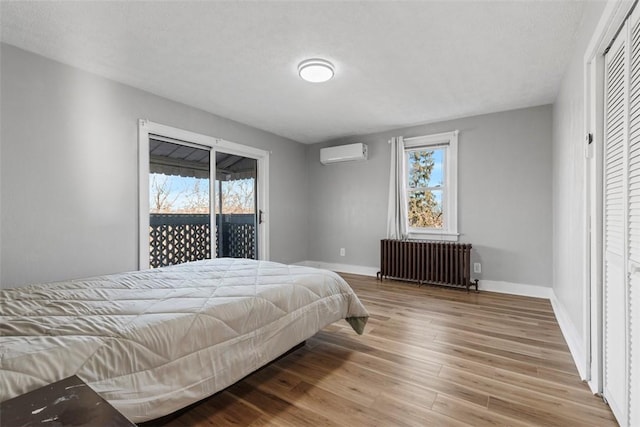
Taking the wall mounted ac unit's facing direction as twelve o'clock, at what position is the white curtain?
The white curtain is roughly at 8 o'clock from the wall mounted ac unit.

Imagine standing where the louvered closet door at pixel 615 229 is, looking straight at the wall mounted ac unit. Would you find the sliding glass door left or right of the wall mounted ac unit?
left

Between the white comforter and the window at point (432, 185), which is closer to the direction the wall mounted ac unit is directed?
the white comforter

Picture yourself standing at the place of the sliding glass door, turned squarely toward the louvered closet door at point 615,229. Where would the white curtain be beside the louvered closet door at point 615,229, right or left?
left

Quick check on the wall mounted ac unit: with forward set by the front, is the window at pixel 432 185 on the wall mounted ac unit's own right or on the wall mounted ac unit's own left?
on the wall mounted ac unit's own left

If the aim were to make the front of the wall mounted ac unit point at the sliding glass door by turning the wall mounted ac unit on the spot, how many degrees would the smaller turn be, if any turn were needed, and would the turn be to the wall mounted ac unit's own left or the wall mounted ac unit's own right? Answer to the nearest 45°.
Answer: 0° — it already faces it

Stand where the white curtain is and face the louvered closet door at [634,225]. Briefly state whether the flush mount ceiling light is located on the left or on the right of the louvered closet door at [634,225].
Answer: right

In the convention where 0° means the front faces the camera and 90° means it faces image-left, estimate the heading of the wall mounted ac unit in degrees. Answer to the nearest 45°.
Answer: approximately 45°

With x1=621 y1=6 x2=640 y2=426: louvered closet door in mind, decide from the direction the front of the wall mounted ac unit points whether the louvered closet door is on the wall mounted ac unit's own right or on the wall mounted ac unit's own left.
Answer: on the wall mounted ac unit's own left
